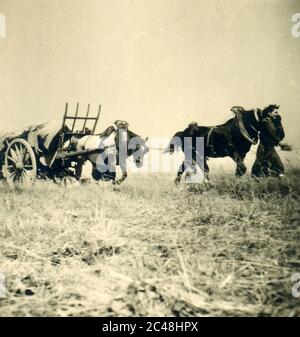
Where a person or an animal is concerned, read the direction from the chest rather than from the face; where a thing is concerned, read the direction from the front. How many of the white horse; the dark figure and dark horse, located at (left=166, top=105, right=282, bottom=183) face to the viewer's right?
3

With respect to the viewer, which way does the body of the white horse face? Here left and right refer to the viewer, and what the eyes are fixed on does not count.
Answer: facing to the right of the viewer

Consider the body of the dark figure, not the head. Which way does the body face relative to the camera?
to the viewer's right

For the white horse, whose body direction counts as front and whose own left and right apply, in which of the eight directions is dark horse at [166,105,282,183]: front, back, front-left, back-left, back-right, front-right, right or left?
front

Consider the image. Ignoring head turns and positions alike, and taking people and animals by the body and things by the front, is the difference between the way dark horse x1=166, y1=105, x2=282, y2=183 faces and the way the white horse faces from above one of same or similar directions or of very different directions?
same or similar directions

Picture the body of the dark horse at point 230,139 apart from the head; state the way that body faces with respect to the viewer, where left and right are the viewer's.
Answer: facing to the right of the viewer

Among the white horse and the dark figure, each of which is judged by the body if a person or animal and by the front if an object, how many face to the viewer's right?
2

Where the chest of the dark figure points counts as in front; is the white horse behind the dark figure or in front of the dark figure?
behind

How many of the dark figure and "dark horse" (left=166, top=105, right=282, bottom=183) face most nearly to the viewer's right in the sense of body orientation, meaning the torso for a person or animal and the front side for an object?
2
